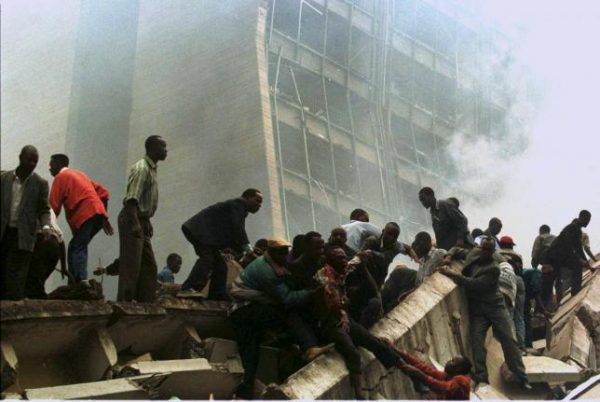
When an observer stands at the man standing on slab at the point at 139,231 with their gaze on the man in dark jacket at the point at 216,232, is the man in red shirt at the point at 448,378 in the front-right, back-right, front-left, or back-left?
front-right

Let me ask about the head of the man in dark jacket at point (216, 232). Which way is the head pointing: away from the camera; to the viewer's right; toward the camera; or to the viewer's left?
to the viewer's right

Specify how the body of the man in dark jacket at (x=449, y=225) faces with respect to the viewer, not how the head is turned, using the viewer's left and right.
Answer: facing the viewer and to the left of the viewer

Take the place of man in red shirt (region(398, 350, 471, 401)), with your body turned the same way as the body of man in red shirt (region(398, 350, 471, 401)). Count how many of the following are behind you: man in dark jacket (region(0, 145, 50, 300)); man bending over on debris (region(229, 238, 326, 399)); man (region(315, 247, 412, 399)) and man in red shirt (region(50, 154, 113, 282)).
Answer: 0

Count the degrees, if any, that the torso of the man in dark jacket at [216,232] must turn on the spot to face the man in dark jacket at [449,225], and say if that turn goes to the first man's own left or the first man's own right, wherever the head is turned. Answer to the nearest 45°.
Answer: approximately 45° to the first man's own left

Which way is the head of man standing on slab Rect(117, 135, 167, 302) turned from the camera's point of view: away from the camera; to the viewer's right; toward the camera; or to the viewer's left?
to the viewer's right

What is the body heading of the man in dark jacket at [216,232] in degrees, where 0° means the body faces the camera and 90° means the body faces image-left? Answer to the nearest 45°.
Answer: approximately 270°

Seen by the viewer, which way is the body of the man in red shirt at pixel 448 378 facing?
to the viewer's left

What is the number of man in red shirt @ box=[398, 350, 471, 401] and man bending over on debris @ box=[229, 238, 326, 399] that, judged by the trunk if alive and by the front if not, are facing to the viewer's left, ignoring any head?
1
